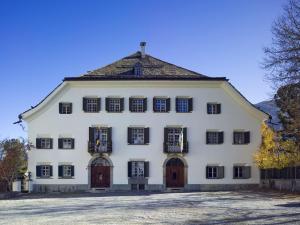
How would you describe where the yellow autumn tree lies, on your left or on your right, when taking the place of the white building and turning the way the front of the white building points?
on your left

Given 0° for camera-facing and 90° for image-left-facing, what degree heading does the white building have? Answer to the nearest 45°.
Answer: approximately 0°
